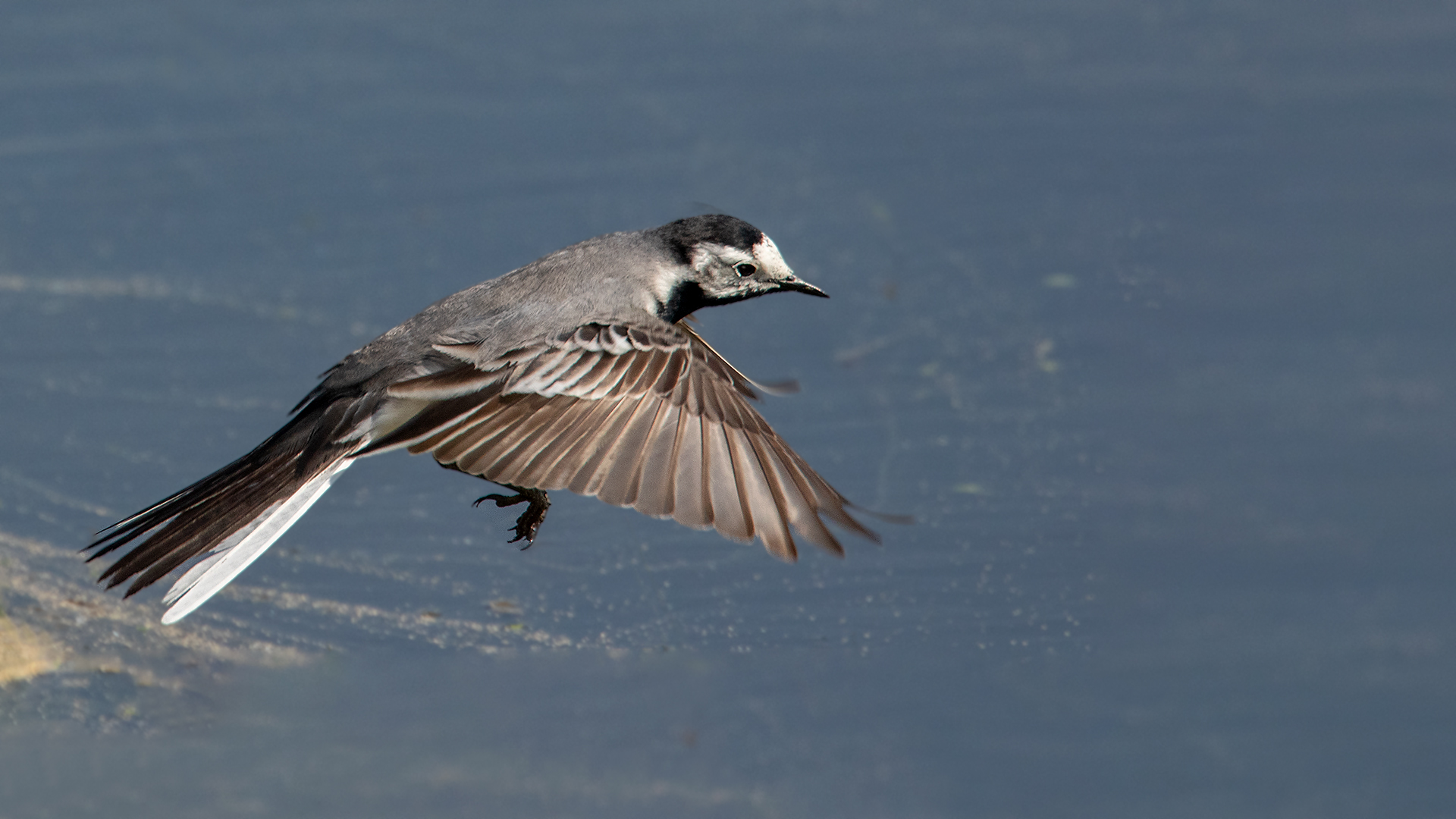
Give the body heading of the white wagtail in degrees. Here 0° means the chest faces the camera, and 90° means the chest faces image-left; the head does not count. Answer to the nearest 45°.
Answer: approximately 270°
